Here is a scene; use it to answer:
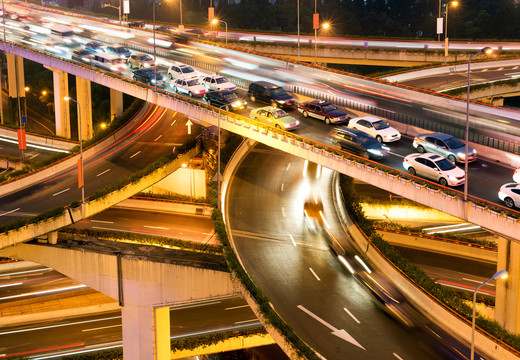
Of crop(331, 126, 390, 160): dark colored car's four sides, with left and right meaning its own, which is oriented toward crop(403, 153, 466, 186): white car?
front

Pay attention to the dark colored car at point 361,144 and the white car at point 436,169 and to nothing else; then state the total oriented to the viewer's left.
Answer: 0

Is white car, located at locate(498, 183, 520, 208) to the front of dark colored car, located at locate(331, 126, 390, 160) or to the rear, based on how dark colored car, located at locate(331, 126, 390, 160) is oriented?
to the front

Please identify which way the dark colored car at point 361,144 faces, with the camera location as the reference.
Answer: facing the viewer and to the right of the viewer

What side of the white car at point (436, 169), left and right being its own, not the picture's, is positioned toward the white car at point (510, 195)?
front

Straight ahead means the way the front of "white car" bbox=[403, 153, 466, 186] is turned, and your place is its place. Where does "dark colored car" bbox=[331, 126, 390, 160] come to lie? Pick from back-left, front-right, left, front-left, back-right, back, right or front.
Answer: back

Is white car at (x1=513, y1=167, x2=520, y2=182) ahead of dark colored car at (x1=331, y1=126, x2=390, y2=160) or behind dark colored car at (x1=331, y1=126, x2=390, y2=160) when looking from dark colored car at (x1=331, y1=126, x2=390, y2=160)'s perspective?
ahead

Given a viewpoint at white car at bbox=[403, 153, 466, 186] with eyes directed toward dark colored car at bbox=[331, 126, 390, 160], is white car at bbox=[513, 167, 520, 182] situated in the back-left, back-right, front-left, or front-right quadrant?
back-right
